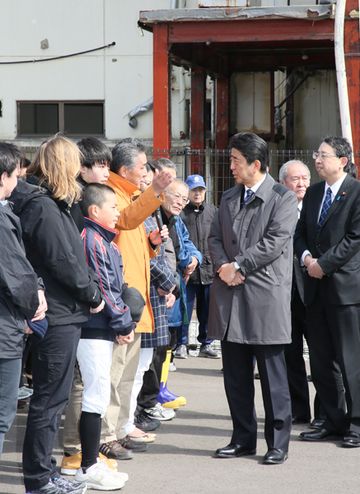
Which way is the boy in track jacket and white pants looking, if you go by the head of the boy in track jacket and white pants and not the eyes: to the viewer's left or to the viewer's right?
to the viewer's right

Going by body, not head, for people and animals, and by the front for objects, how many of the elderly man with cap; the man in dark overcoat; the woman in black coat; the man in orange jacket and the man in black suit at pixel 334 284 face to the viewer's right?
2

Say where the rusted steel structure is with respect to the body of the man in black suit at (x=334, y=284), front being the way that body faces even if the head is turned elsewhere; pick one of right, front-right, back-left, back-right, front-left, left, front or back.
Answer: back-right

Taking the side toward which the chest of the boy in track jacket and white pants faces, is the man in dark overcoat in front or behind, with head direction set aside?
in front

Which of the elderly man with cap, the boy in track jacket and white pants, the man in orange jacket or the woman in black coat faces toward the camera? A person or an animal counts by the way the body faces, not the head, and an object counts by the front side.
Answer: the elderly man with cap

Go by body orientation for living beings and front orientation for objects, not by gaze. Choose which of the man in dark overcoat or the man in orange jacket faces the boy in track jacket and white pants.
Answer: the man in dark overcoat

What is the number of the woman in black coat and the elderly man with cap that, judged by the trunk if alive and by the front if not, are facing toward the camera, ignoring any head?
1

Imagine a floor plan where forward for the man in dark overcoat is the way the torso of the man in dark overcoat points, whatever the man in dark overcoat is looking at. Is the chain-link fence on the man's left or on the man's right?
on the man's right

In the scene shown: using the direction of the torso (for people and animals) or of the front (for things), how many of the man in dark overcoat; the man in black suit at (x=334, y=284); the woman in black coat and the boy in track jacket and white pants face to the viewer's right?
2

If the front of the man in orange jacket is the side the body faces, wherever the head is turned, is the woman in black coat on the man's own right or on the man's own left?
on the man's own right

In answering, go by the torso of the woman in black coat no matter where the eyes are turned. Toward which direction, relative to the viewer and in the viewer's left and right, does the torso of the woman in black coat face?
facing to the right of the viewer

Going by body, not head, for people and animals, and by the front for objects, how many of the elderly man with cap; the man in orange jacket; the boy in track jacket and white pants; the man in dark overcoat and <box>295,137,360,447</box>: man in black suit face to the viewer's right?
2

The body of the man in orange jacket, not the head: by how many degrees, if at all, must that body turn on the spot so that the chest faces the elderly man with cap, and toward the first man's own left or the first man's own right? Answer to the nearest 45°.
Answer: approximately 90° to the first man's own left

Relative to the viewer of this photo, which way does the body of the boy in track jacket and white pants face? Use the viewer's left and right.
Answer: facing to the right of the viewer
